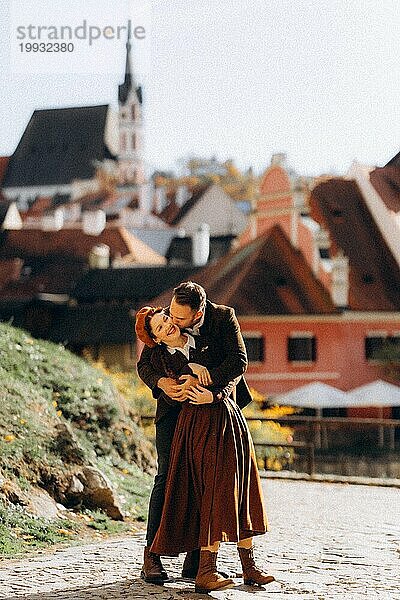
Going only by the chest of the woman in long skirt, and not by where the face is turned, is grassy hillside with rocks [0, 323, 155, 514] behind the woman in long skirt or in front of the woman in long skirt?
behind

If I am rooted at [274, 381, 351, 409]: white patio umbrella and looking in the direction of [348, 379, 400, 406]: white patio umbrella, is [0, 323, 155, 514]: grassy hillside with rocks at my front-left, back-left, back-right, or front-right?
back-right

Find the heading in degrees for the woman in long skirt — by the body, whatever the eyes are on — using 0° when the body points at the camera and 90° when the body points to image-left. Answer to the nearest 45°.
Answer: approximately 315°

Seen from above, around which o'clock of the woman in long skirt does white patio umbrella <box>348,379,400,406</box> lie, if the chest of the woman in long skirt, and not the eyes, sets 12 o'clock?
The white patio umbrella is roughly at 8 o'clock from the woman in long skirt.

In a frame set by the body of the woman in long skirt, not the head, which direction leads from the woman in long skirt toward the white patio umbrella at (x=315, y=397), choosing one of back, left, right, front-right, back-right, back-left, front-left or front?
back-left
